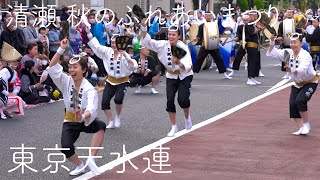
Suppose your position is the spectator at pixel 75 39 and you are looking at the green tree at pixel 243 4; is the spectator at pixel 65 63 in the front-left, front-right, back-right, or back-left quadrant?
back-right

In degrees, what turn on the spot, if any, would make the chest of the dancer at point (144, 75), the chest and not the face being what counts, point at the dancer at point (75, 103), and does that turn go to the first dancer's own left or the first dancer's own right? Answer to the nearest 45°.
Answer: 0° — they already face them

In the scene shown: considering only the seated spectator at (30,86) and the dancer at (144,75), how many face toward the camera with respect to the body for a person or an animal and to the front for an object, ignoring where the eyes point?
1

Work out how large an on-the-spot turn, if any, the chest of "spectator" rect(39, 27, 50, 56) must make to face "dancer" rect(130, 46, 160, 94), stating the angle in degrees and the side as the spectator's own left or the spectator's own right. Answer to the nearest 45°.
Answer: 0° — they already face them

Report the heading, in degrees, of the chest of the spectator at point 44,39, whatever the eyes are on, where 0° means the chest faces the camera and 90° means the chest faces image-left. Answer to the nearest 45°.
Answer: approximately 315°

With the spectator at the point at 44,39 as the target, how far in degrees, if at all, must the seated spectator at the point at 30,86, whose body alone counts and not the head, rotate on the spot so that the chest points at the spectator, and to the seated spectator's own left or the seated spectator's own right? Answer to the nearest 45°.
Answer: approximately 90° to the seated spectator's own left

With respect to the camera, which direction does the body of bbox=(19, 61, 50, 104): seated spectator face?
to the viewer's right

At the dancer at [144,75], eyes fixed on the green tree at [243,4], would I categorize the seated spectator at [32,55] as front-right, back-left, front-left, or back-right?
back-left

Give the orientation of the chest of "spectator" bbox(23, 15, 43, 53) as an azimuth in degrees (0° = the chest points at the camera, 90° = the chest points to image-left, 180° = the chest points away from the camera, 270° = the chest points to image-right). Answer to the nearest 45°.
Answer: approximately 315°
